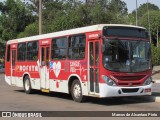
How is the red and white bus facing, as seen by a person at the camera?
facing the viewer and to the right of the viewer
